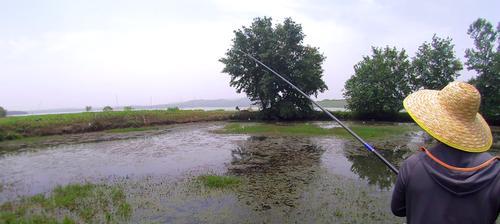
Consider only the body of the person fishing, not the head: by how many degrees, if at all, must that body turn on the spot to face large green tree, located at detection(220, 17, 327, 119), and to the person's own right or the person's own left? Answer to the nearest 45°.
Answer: approximately 45° to the person's own left

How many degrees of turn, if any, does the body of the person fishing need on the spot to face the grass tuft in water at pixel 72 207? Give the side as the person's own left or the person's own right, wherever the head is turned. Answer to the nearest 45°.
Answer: approximately 90° to the person's own left

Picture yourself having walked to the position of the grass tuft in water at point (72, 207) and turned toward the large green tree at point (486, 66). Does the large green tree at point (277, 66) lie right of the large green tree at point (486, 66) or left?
left

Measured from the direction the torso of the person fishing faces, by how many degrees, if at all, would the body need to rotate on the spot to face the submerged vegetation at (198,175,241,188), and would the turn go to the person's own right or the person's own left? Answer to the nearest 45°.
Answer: approximately 45° to the person's own left

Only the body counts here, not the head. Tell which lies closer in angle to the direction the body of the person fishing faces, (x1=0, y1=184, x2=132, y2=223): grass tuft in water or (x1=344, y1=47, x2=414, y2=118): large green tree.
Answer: the large green tree

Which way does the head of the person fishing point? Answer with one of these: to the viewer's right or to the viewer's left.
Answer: to the viewer's left

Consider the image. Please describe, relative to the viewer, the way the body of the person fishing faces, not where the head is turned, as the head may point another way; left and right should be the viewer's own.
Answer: facing away from the viewer

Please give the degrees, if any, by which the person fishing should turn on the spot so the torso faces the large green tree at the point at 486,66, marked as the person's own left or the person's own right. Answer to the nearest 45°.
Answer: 0° — they already face it

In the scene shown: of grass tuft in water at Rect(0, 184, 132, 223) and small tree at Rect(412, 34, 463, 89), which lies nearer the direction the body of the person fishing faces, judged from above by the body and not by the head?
the small tree

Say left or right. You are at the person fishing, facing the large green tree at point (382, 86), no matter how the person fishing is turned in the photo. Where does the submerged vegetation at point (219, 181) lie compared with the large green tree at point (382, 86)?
left
